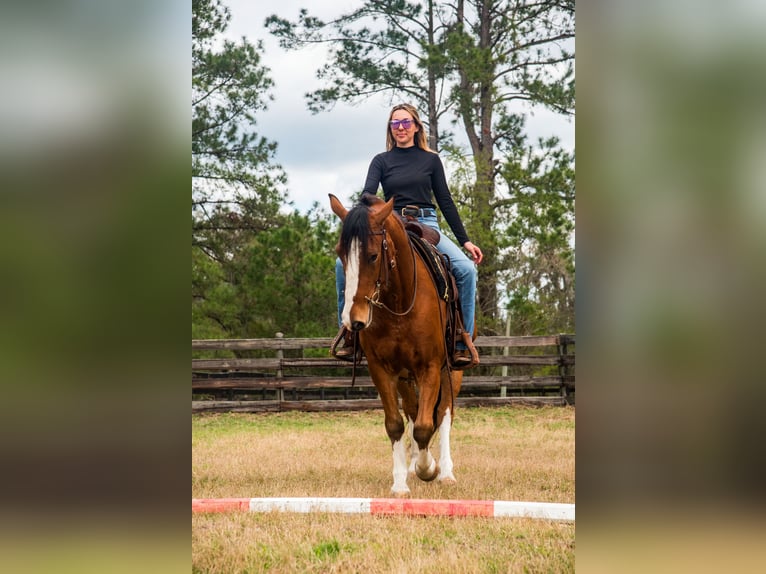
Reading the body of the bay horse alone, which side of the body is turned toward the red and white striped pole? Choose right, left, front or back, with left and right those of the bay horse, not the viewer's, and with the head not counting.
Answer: front

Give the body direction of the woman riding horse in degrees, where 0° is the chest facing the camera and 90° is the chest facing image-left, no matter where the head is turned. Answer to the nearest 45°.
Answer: approximately 0°

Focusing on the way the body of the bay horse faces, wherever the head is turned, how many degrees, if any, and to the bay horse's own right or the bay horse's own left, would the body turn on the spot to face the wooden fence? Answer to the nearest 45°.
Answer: approximately 180°

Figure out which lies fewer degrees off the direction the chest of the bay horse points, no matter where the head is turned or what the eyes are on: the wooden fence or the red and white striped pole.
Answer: the red and white striped pole

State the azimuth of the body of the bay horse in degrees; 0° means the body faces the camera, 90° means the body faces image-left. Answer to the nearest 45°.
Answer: approximately 0°

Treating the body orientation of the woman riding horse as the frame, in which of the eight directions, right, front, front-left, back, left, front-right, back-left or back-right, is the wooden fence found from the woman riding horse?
back
